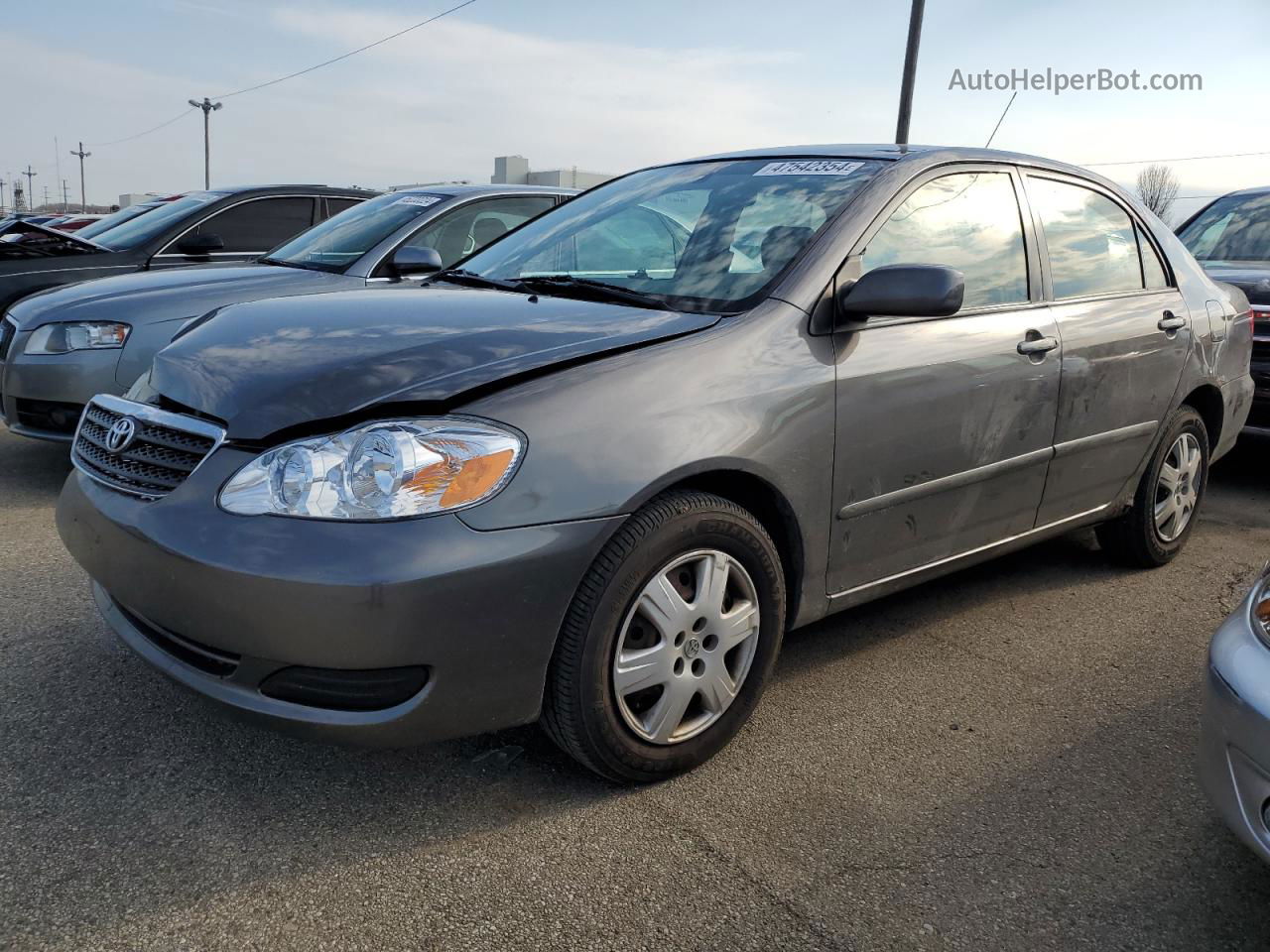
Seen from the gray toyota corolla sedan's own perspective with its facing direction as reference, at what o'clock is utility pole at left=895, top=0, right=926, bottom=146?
The utility pole is roughly at 5 o'clock from the gray toyota corolla sedan.

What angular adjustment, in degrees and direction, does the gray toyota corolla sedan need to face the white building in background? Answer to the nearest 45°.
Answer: approximately 135° to its right

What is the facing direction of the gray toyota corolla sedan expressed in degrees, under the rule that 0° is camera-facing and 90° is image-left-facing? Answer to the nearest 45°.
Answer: approximately 45°

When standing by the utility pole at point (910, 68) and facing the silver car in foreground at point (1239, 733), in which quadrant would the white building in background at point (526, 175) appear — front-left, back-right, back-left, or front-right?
back-right

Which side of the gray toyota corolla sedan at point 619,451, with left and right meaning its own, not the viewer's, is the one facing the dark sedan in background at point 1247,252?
back
